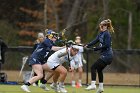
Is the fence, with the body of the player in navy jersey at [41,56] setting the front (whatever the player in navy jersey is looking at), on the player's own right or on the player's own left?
on the player's own left

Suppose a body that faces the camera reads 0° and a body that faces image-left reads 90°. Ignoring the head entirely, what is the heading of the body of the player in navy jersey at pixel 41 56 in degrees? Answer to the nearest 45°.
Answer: approximately 270°
